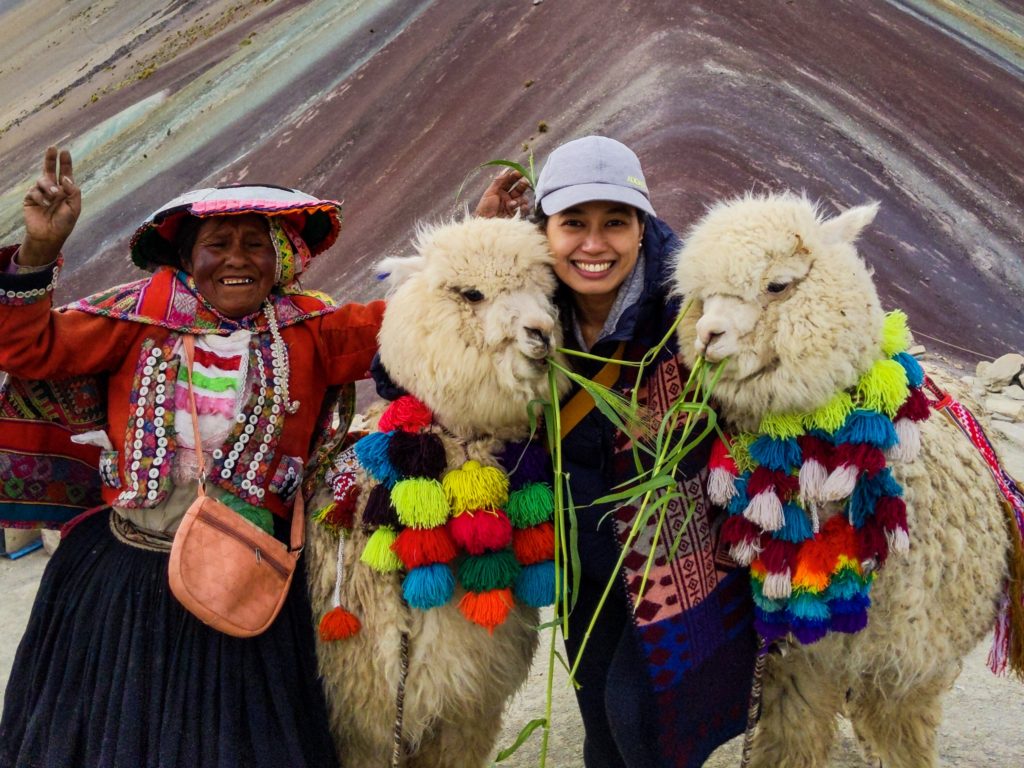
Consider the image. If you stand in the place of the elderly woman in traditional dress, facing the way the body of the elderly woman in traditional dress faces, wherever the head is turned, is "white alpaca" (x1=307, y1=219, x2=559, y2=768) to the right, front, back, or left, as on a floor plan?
left

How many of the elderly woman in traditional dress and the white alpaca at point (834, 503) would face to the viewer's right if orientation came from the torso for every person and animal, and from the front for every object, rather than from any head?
0

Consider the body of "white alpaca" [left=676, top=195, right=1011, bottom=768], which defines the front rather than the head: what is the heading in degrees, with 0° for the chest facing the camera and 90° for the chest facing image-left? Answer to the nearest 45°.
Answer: approximately 45°

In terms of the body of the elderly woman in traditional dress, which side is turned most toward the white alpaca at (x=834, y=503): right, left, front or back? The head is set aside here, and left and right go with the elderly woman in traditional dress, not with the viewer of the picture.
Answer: left

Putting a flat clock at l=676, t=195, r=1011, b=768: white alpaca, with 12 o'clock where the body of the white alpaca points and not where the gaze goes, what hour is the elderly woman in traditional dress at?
The elderly woman in traditional dress is roughly at 1 o'clock from the white alpaca.

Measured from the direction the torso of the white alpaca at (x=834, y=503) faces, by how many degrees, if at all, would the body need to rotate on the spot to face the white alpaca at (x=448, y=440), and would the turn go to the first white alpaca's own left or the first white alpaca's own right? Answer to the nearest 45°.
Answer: approximately 45° to the first white alpaca's own right
